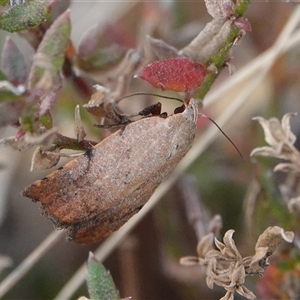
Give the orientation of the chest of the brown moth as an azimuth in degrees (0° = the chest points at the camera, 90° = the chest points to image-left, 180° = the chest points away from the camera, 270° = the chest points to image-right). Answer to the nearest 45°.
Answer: approximately 225°
